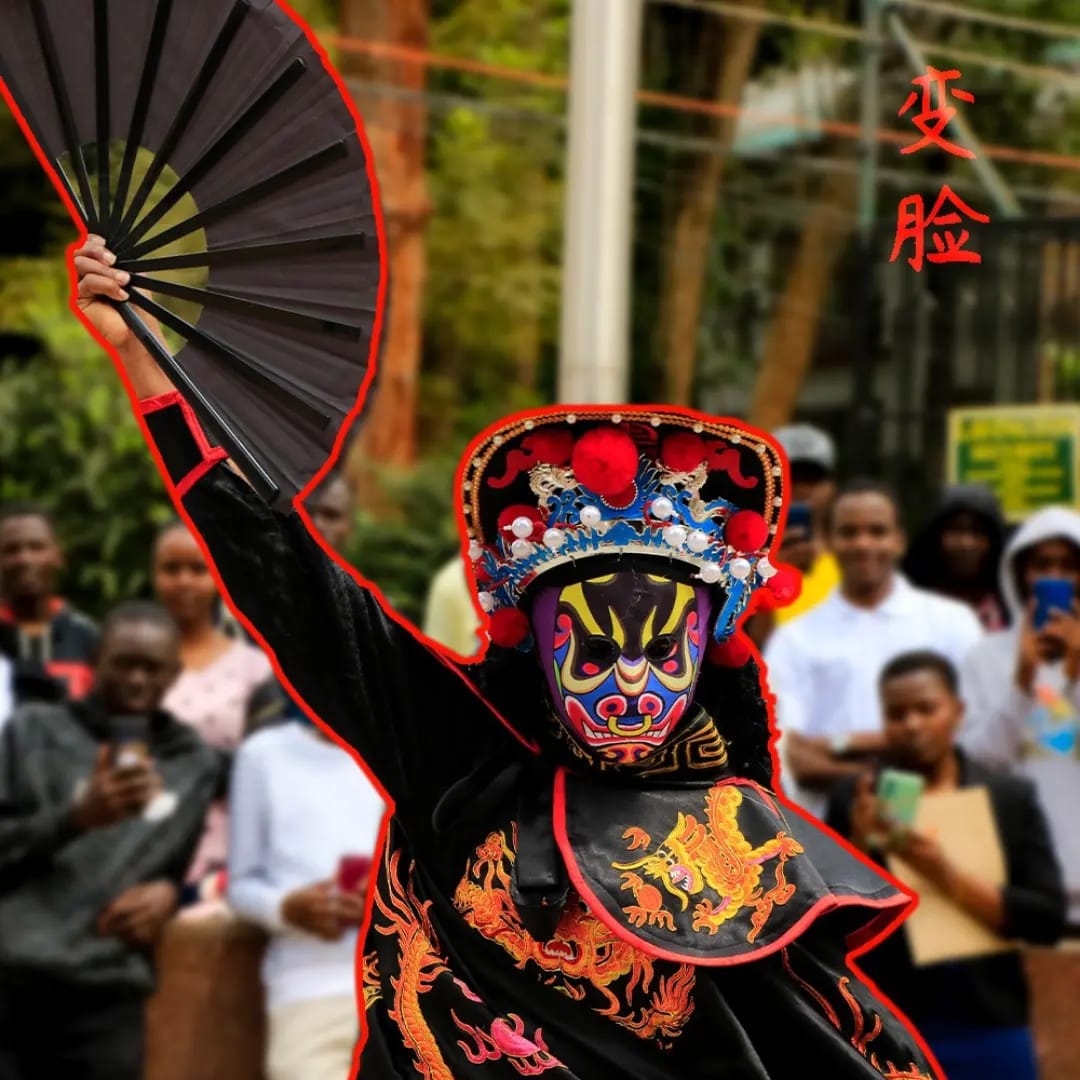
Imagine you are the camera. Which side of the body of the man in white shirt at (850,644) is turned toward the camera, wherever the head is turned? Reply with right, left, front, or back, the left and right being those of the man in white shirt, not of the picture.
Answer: front

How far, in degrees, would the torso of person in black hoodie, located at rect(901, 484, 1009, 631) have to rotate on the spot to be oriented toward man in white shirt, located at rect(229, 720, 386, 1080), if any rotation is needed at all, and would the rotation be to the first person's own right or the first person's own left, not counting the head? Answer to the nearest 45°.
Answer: approximately 45° to the first person's own right

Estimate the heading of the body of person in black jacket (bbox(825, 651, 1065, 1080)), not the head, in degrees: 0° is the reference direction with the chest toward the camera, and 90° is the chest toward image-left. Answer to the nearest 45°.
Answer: approximately 45°

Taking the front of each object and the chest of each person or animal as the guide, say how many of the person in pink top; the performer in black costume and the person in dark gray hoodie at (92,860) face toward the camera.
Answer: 3

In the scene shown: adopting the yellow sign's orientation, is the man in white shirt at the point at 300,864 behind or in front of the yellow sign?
in front

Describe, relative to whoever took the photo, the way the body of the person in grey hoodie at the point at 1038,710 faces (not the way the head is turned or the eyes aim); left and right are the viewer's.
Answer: facing the viewer

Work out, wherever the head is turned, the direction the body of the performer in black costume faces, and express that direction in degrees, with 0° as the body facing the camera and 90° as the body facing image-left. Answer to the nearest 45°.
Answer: approximately 0°

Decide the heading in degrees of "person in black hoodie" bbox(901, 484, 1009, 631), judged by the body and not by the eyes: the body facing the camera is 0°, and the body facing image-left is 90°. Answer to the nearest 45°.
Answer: approximately 0°

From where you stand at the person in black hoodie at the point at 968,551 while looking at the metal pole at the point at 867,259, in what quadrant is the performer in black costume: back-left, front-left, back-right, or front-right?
back-left

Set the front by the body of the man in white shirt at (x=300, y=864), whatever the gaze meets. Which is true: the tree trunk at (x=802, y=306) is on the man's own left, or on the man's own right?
on the man's own left
